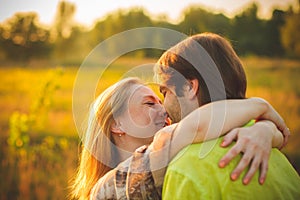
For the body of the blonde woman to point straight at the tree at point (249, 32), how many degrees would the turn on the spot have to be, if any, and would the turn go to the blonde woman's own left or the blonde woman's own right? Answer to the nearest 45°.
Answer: approximately 90° to the blonde woman's own left

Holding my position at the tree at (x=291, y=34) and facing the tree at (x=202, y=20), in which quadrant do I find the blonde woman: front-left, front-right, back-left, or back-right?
front-left

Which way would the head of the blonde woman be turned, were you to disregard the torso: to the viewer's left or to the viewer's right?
to the viewer's right

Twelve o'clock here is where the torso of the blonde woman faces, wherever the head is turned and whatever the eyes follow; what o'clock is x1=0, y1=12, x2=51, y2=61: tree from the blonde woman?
The tree is roughly at 8 o'clock from the blonde woman.

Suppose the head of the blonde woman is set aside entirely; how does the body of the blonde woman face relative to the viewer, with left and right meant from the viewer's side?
facing to the right of the viewer

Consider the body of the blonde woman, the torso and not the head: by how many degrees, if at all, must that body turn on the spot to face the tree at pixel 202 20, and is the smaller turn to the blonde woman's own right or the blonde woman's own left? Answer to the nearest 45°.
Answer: approximately 90° to the blonde woman's own left

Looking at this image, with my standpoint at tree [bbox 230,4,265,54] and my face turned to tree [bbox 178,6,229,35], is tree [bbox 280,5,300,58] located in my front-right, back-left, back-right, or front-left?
back-left
